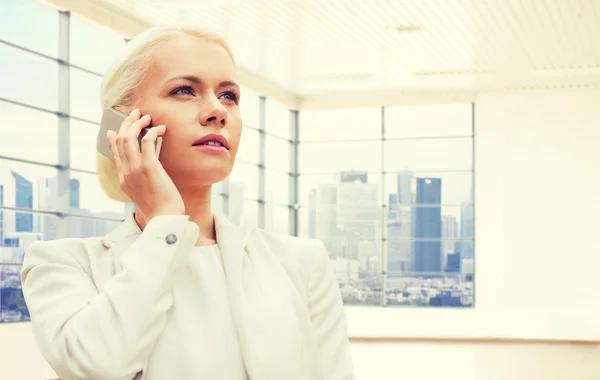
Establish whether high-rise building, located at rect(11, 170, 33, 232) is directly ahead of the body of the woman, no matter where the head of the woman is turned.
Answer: no

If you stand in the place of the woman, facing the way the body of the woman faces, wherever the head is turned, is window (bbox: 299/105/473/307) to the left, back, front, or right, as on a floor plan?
back

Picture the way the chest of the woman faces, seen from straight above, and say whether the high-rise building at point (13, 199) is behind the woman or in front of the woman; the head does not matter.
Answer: behind

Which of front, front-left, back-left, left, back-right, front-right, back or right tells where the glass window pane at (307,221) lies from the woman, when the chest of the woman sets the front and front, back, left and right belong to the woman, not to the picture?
back

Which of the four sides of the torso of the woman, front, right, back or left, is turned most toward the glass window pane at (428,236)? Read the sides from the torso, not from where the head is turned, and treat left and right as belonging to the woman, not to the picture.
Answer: back

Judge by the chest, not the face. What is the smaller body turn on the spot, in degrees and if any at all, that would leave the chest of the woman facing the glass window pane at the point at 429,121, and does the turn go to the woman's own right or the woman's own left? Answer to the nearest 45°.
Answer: approximately 180°

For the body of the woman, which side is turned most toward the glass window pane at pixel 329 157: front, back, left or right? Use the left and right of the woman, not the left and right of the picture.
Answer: back

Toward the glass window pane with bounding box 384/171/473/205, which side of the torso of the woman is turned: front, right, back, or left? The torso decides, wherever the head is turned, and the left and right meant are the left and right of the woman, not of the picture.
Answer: back

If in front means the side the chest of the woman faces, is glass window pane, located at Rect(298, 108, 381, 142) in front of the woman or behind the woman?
behind

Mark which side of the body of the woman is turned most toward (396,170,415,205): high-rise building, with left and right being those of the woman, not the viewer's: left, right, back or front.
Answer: back

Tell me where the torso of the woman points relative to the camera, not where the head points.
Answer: toward the camera

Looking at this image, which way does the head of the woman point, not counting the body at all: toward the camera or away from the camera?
toward the camera

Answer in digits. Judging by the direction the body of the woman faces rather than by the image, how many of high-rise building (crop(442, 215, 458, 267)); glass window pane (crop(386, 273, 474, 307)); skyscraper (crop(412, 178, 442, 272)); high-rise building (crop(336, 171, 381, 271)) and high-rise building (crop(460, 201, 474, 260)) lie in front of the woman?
0
